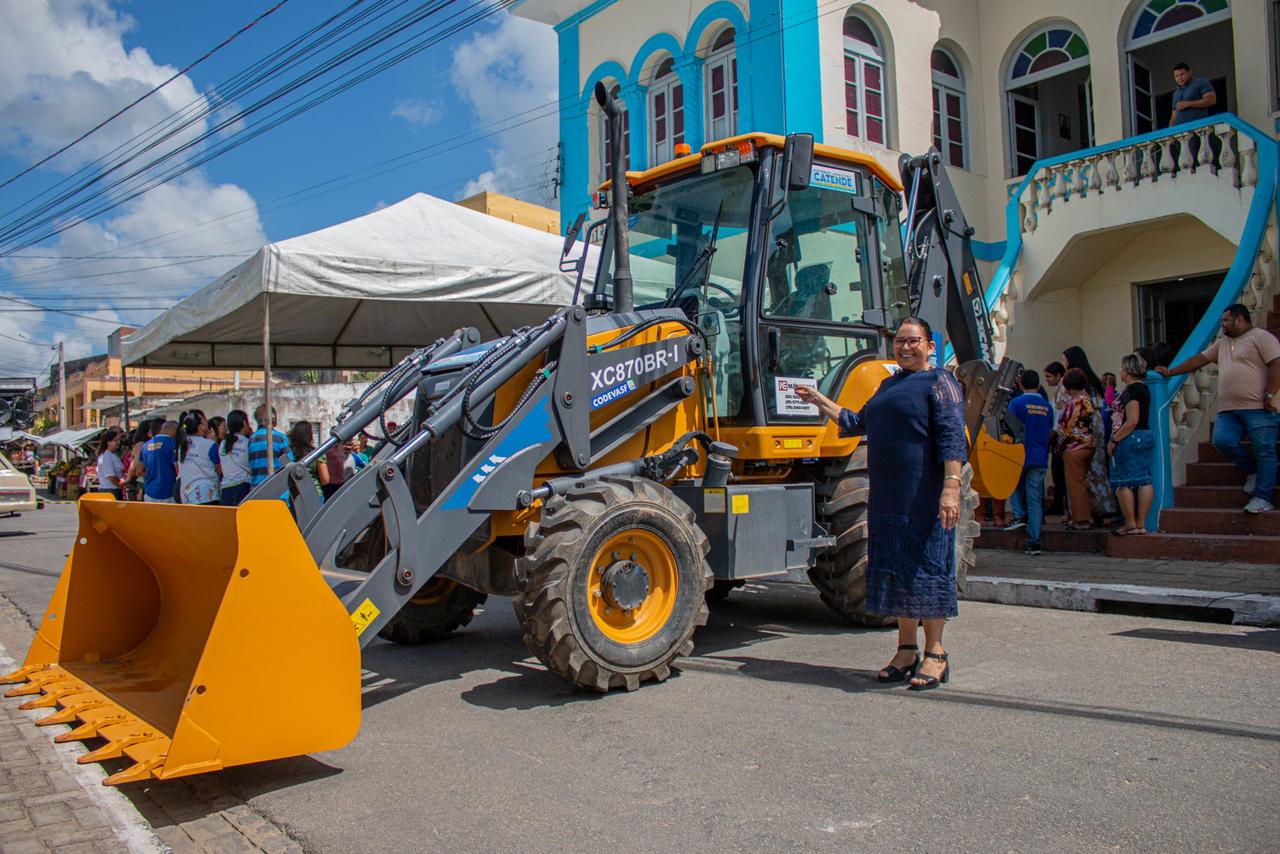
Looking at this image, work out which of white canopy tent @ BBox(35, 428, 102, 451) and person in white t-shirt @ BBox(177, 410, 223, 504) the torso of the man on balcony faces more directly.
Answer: the person in white t-shirt

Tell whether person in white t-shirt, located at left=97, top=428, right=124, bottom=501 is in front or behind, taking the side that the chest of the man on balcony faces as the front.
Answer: in front

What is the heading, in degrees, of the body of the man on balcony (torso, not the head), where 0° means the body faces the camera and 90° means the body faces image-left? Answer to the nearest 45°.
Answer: approximately 45°

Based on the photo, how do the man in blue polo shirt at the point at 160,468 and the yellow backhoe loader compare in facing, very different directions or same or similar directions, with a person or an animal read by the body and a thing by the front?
very different directions

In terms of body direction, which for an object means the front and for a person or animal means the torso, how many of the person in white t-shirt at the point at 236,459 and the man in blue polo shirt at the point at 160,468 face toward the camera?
0

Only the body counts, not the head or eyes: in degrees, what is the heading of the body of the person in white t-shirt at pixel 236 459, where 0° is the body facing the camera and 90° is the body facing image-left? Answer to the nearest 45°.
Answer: approximately 225°

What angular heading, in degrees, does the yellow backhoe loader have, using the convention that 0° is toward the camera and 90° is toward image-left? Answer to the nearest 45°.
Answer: approximately 45°

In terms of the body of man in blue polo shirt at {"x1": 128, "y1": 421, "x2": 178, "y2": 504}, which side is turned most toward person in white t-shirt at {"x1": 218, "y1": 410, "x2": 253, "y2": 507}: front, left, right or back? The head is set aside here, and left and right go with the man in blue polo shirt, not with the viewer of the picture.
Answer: right

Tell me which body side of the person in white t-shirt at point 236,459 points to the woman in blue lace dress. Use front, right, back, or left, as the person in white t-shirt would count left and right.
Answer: right

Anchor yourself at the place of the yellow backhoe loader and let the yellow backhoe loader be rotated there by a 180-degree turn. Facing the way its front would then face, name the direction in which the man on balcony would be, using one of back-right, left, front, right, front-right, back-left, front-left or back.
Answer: front

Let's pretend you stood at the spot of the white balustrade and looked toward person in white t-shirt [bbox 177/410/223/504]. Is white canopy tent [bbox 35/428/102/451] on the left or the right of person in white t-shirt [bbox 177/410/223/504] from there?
right
